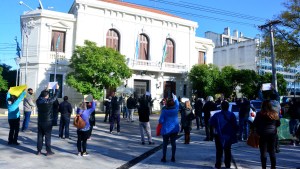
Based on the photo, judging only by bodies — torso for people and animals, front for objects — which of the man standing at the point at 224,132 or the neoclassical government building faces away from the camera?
the man standing

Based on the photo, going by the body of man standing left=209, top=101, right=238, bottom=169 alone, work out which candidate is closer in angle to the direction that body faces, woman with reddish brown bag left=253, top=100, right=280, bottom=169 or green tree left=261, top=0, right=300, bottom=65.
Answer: the green tree

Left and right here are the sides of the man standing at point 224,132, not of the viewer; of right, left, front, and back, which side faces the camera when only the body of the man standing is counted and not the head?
back

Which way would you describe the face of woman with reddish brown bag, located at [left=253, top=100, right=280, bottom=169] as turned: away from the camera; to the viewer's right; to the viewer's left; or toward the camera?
away from the camera

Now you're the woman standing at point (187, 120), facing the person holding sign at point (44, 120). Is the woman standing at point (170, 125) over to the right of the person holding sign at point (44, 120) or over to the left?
left

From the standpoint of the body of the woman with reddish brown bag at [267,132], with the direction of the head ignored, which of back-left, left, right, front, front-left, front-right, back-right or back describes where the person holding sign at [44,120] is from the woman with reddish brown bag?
left

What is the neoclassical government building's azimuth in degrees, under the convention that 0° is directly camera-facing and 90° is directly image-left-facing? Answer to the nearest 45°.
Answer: approximately 315°

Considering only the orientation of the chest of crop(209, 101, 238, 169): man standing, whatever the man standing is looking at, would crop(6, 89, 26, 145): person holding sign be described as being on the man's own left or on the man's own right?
on the man's own left

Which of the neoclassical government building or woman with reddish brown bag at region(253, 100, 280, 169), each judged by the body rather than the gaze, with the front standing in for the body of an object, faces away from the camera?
the woman with reddish brown bag

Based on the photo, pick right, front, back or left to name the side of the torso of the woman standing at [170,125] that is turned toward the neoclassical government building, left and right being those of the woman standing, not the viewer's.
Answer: front

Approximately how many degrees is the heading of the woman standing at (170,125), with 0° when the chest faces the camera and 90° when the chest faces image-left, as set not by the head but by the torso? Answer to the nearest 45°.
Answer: approximately 180°

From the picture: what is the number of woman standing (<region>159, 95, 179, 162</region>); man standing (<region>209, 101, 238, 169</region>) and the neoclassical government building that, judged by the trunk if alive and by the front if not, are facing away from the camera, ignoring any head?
2

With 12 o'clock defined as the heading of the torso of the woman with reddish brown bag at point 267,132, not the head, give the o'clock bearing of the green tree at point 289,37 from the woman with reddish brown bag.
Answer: The green tree is roughly at 12 o'clock from the woman with reddish brown bag.

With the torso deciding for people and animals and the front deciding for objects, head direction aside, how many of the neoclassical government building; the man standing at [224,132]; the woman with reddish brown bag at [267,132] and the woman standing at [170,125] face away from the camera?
3

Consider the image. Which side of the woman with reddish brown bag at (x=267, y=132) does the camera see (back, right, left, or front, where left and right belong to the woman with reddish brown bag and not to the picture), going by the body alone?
back
